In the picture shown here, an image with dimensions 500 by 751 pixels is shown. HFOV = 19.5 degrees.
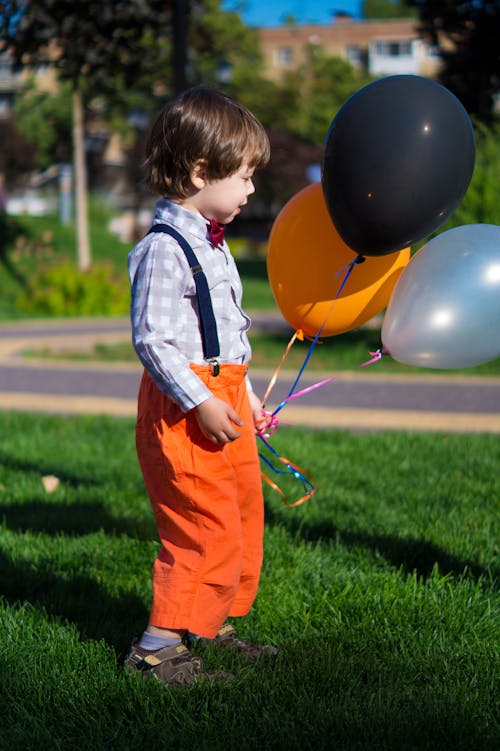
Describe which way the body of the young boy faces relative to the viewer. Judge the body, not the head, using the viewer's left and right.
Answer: facing to the right of the viewer

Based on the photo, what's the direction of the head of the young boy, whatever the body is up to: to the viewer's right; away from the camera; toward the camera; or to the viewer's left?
to the viewer's right

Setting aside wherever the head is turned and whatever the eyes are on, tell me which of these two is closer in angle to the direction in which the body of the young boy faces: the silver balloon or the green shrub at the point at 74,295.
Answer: the silver balloon

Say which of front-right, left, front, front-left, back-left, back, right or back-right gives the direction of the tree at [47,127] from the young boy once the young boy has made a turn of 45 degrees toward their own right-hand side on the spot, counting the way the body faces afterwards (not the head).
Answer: back-left

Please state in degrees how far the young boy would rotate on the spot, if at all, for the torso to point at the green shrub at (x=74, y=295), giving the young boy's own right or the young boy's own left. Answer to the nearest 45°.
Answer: approximately 90° to the young boy's own left

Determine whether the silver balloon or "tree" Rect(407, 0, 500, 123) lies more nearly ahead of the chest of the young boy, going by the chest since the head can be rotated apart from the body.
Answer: the silver balloon

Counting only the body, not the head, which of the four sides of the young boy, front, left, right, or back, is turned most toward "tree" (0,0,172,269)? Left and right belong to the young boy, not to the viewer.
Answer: left

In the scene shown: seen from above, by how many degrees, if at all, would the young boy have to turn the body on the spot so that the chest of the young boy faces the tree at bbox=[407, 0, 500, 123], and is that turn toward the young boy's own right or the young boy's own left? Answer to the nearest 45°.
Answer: approximately 90° to the young boy's own left

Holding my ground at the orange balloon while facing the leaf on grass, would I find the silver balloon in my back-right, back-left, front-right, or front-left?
back-right
